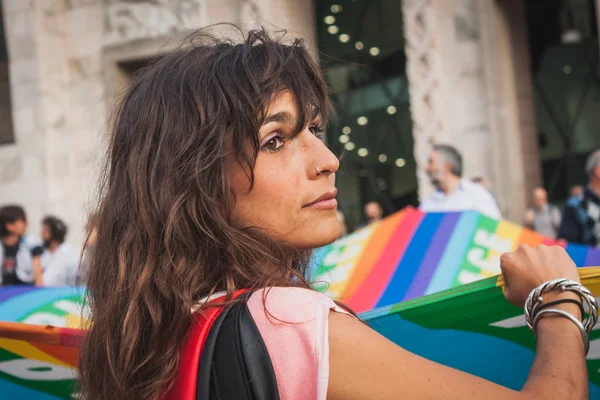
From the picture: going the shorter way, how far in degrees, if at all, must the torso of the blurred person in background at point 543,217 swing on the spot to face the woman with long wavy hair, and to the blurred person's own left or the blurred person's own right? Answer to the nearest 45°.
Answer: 0° — they already face them

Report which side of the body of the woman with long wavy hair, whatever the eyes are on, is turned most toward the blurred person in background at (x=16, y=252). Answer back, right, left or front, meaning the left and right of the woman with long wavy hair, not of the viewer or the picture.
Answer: left

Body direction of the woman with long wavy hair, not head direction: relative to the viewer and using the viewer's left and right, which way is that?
facing away from the viewer and to the right of the viewer

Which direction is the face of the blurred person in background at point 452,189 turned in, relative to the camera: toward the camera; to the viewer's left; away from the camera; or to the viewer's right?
to the viewer's left

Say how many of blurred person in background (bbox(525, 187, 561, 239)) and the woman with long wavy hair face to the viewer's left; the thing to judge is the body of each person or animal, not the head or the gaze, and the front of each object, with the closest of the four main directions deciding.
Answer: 0

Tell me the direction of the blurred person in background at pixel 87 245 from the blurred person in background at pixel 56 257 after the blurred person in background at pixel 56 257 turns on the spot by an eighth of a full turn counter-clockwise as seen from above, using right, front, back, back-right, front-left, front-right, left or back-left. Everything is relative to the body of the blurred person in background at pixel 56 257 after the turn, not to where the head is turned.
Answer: back-left

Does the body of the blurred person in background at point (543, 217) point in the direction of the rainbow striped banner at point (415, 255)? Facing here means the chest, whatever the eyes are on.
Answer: yes

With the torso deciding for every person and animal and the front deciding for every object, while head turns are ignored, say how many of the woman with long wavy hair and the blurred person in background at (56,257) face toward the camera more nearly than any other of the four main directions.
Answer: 0

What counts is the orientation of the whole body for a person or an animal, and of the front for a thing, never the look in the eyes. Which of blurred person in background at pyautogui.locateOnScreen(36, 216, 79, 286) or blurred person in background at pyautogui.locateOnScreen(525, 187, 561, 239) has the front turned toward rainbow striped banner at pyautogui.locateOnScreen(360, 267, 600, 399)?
blurred person in background at pyautogui.locateOnScreen(525, 187, 561, 239)

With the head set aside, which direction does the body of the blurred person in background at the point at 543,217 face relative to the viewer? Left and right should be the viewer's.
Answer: facing the viewer
